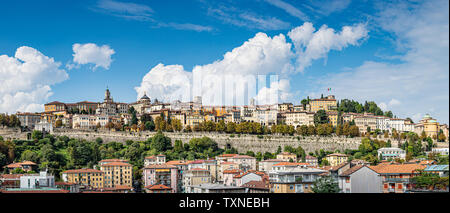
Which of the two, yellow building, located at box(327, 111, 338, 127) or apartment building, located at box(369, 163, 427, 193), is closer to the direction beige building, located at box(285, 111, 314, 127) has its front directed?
the apartment building

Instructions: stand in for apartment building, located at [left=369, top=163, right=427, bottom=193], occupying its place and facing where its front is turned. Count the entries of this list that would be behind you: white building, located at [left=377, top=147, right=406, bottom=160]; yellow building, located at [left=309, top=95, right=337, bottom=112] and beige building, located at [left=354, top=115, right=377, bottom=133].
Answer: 3

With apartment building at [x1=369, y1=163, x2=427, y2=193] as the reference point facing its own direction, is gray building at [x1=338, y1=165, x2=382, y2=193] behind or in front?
in front

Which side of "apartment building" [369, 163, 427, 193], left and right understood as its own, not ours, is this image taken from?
front

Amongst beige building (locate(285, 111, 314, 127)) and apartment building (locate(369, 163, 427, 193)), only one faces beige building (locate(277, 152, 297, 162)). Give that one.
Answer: beige building (locate(285, 111, 314, 127))

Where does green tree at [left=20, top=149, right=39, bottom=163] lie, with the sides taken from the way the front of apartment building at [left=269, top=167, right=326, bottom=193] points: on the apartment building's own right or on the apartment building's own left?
on the apartment building's own right

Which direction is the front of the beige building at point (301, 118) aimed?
toward the camera

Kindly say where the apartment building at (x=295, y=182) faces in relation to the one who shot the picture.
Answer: facing the viewer

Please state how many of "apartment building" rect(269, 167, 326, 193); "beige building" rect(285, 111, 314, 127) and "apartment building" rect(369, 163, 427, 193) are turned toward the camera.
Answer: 3
